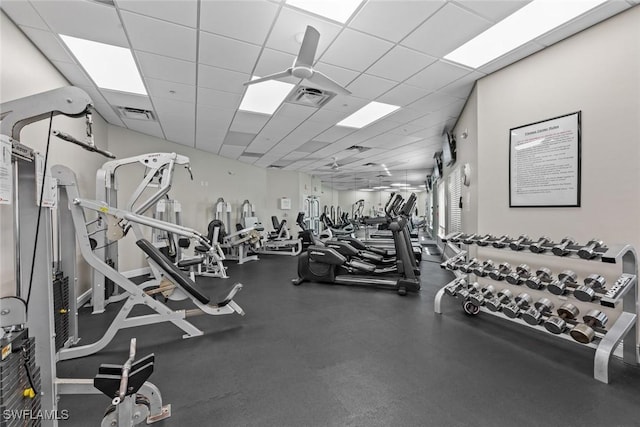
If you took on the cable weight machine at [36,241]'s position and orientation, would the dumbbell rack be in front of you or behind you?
in front

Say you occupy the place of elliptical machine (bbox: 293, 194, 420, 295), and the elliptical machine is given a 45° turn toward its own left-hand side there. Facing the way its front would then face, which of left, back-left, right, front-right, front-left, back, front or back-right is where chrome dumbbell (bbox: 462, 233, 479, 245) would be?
right

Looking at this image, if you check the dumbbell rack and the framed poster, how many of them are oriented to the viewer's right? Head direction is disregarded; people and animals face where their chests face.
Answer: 0

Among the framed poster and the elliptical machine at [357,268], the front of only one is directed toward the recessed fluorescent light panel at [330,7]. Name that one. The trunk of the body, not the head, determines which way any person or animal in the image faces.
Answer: the framed poster

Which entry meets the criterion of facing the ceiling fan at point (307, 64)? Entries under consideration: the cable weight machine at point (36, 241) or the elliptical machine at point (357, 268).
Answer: the cable weight machine

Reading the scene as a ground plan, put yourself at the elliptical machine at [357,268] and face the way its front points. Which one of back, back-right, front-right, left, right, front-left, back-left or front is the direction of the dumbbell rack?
front-right

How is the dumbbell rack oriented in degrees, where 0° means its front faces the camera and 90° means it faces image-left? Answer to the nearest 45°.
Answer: approximately 45°

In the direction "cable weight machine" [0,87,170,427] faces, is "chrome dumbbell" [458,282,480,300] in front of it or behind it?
in front

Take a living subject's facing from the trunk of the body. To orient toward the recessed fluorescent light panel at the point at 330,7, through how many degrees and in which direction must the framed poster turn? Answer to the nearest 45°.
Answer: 0° — it already faces it

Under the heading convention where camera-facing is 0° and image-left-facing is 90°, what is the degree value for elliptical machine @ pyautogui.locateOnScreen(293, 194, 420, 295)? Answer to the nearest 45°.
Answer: approximately 270°

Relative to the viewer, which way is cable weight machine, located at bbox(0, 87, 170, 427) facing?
to the viewer's right
